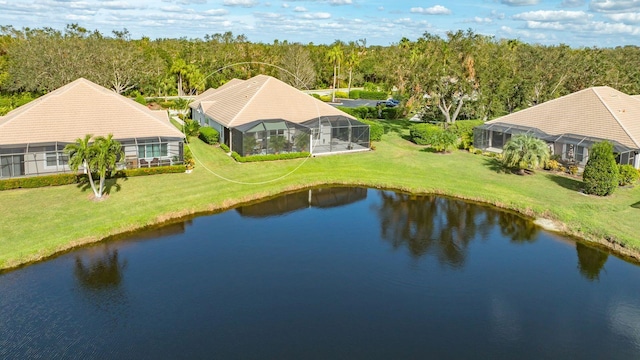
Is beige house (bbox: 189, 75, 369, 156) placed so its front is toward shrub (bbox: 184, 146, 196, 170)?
no

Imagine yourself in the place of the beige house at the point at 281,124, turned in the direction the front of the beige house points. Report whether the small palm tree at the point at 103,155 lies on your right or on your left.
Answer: on your left

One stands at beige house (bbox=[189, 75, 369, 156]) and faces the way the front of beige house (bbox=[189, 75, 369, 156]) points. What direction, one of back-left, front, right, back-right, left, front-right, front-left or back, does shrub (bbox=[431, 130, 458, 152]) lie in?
back-right

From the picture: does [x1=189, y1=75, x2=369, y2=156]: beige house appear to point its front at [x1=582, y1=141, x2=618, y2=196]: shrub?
no

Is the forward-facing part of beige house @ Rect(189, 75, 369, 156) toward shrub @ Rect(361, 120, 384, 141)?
no

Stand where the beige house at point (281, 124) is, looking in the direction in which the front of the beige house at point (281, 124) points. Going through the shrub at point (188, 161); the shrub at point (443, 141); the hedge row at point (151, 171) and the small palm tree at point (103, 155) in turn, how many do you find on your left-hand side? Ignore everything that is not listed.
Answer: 3

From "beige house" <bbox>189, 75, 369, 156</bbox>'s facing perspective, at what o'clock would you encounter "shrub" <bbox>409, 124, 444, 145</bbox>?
The shrub is roughly at 4 o'clock from the beige house.

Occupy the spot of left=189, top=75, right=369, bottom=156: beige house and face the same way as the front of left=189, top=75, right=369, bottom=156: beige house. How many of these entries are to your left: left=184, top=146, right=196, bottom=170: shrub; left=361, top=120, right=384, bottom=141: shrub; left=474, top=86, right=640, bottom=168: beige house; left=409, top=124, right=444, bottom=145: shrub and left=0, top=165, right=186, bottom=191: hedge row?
2

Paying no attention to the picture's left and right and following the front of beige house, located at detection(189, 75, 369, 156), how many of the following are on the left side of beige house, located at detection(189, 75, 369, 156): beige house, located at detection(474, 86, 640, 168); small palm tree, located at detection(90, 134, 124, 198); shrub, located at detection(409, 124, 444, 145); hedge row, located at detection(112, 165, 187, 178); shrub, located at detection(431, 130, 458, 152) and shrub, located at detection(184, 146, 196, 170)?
3

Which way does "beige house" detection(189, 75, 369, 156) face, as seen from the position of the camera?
facing away from the viewer and to the left of the viewer

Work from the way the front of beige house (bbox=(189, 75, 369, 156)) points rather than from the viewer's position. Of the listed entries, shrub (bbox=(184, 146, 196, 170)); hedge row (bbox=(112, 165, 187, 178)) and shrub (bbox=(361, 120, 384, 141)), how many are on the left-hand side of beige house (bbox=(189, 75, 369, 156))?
2

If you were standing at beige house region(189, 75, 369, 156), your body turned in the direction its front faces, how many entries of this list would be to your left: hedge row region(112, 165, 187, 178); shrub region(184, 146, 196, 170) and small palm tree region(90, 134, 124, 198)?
3

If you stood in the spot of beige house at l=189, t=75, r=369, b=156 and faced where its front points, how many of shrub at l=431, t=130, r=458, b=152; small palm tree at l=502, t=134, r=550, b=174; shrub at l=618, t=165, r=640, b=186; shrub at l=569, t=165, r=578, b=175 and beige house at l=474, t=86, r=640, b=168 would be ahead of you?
0
